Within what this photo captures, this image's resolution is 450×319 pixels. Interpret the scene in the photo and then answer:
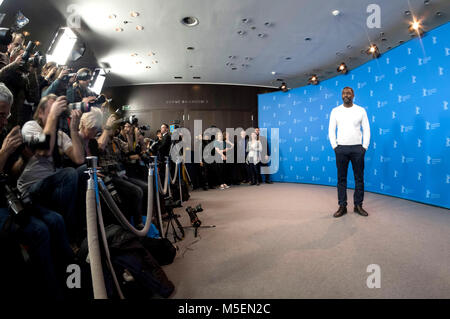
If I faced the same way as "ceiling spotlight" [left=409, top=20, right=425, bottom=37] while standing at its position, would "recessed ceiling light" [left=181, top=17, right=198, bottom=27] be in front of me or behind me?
in front

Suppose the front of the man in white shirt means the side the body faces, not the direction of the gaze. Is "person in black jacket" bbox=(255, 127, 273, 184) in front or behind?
behind

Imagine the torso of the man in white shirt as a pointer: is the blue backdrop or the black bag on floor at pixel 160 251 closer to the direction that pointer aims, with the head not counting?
the black bag on floor

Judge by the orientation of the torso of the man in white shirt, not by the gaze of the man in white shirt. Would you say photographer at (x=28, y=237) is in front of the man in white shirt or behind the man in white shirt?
in front

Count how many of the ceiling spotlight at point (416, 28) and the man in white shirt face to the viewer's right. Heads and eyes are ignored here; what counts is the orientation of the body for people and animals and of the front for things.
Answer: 0

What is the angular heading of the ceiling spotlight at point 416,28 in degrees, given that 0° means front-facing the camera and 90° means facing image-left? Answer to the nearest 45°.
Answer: approximately 45°

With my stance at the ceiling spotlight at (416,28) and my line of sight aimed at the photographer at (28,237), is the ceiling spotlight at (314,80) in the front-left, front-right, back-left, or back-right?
back-right

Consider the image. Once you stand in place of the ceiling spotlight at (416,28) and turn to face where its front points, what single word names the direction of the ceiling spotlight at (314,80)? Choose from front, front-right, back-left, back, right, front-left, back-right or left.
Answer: right

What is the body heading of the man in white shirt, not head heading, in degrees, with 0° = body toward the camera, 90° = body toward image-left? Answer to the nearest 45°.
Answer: approximately 0°
